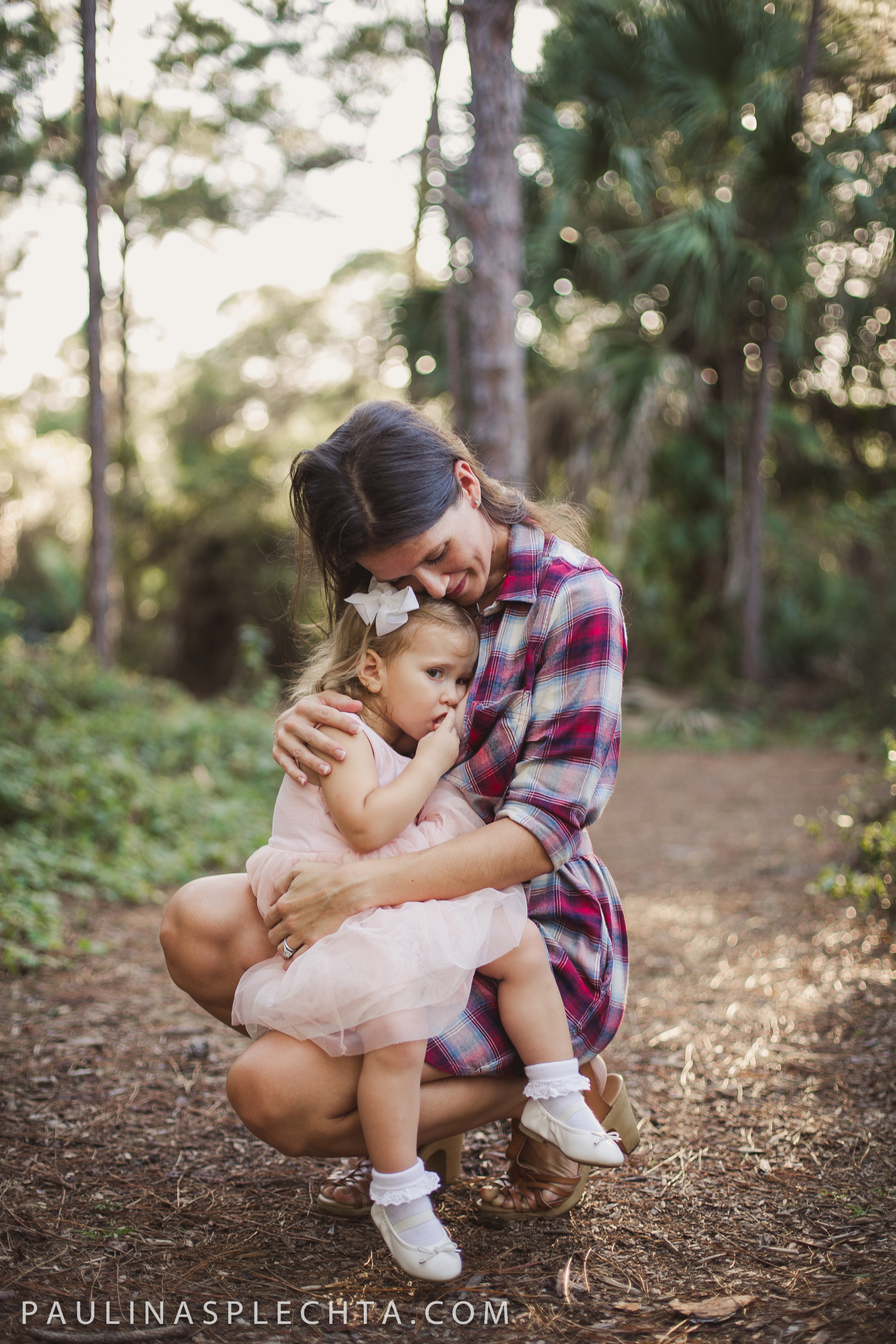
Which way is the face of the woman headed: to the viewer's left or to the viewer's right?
to the viewer's left

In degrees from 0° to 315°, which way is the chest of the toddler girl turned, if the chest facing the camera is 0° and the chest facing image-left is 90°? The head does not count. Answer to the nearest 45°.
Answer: approximately 315°

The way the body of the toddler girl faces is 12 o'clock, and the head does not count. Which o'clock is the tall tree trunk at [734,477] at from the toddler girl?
The tall tree trunk is roughly at 8 o'clock from the toddler girl.

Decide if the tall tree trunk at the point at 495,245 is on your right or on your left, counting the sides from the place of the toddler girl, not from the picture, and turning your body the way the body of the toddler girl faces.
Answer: on your left

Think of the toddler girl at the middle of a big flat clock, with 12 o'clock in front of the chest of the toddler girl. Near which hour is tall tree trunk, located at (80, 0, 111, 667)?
The tall tree trunk is roughly at 7 o'clock from the toddler girl.

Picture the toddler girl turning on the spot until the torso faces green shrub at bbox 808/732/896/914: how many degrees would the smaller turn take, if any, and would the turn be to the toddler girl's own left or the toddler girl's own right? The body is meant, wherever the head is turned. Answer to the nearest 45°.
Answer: approximately 90° to the toddler girl's own left

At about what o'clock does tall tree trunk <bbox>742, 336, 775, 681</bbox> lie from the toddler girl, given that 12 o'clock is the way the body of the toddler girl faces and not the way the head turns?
The tall tree trunk is roughly at 8 o'clock from the toddler girl.

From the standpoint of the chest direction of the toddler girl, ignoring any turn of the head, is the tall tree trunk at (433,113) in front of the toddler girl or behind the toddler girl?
behind
